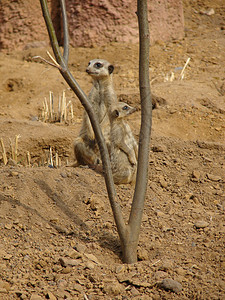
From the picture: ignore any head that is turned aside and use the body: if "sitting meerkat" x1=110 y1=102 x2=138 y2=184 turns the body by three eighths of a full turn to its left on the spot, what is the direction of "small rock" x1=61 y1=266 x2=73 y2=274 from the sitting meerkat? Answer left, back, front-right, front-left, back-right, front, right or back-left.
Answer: back-left

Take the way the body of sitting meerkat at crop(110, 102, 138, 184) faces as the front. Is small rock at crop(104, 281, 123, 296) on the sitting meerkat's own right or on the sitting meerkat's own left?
on the sitting meerkat's own right

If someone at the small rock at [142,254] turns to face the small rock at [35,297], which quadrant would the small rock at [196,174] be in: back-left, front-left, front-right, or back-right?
back-right

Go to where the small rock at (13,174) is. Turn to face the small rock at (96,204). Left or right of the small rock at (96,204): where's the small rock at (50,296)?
right

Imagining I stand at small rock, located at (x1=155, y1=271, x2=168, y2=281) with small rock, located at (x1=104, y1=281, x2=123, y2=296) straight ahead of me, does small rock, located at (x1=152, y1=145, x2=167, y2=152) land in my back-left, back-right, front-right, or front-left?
back-right
